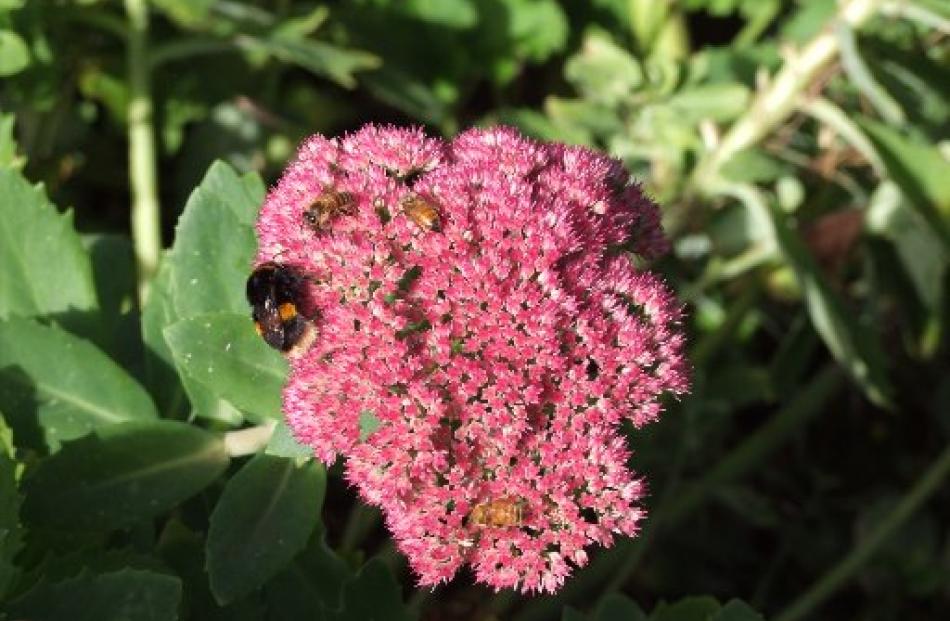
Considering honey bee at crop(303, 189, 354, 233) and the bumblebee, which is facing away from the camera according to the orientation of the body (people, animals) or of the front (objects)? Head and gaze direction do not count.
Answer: the bumblebee

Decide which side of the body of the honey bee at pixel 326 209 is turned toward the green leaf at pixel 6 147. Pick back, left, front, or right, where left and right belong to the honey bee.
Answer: front

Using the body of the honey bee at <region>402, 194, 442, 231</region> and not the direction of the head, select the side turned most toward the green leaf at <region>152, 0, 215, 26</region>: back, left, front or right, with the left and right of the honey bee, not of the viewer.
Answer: front

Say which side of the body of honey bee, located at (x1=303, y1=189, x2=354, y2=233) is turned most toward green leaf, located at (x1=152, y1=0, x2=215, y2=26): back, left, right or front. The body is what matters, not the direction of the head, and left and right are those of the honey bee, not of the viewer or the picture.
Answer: right

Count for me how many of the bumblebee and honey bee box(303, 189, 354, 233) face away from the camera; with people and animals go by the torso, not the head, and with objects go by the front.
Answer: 1

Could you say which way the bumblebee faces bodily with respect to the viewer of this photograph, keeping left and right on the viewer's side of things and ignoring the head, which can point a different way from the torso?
facing away from the viewer

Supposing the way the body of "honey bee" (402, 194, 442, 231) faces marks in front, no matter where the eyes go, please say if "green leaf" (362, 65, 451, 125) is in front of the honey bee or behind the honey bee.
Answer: in front

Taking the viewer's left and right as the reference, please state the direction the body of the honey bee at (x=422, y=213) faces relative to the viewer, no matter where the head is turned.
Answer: facing away from the viewer and to the left of the viewer

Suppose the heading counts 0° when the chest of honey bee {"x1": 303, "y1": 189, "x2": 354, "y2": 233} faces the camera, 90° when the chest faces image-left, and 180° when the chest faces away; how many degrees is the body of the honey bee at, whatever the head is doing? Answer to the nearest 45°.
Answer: approximately 45°

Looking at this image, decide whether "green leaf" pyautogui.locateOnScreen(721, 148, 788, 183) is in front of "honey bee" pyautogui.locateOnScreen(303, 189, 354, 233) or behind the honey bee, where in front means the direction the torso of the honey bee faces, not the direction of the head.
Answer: behind
